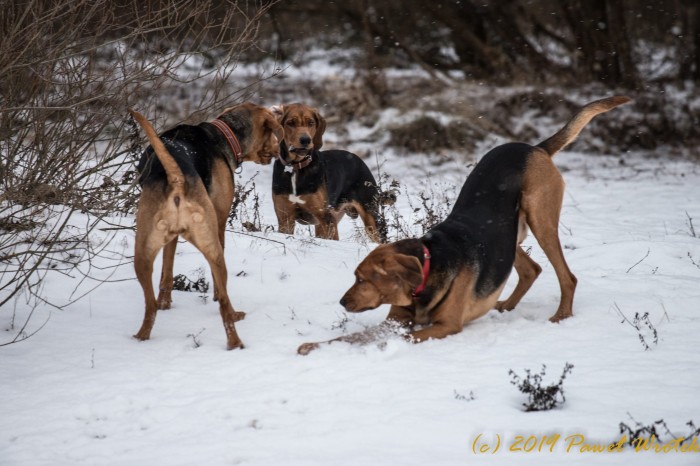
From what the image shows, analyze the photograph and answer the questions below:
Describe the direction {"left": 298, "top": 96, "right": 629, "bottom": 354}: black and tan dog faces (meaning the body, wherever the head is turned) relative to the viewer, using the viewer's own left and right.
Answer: facing to the left of the viewer

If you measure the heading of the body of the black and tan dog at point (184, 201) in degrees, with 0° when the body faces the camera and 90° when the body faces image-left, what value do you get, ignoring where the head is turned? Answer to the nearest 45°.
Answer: approximately 225°

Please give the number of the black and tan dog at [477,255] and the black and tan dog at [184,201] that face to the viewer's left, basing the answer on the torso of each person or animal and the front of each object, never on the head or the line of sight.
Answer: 1

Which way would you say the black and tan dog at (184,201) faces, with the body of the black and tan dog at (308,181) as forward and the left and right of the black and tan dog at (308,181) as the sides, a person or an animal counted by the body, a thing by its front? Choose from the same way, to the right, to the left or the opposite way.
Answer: the opposite way

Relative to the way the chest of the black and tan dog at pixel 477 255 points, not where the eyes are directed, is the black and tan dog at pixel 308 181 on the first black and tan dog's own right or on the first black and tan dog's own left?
on the first black and tan dog's own right

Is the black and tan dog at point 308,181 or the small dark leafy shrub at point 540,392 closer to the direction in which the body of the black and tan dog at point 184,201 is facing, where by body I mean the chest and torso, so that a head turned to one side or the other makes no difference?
the black and tan dog

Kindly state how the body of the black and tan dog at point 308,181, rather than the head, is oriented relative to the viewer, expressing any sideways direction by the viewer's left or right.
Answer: facing the viewer and to the left of the viewer

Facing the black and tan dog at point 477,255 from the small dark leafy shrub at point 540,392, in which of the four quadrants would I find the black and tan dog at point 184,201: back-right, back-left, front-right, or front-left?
front-left

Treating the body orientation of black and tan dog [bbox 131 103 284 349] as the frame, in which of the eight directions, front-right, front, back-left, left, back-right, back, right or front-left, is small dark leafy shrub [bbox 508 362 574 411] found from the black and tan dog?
right
